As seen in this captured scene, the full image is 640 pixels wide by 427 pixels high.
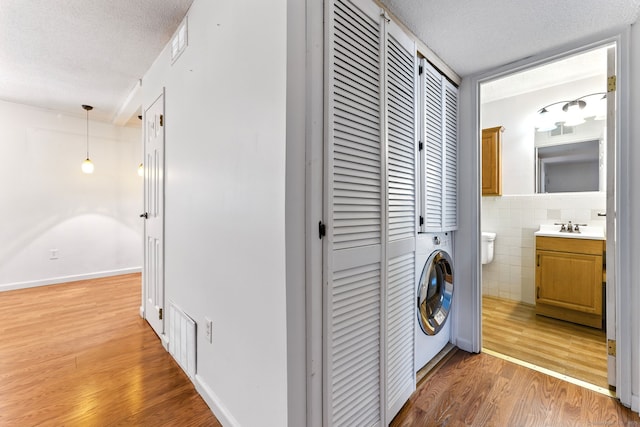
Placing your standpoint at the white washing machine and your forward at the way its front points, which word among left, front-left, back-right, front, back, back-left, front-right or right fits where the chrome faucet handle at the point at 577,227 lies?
left

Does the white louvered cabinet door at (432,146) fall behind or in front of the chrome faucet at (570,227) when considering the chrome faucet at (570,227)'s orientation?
in front

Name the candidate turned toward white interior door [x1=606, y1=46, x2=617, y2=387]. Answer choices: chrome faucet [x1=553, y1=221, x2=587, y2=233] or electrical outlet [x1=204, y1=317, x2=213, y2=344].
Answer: the chrome faucet

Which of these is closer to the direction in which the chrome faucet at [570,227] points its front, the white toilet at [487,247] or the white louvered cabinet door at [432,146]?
the white louvered cabinet door

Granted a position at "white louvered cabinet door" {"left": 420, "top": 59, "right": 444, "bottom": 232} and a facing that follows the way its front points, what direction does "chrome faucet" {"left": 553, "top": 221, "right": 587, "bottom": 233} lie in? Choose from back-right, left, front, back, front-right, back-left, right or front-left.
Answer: left

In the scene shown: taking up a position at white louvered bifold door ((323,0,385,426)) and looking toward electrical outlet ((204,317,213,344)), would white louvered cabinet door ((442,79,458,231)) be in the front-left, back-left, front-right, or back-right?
back-right

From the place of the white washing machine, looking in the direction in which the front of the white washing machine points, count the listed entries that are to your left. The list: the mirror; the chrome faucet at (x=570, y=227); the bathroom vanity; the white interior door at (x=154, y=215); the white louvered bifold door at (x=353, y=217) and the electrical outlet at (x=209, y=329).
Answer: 3

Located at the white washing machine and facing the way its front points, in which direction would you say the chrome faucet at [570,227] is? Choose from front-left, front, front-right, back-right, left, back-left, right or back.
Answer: left
